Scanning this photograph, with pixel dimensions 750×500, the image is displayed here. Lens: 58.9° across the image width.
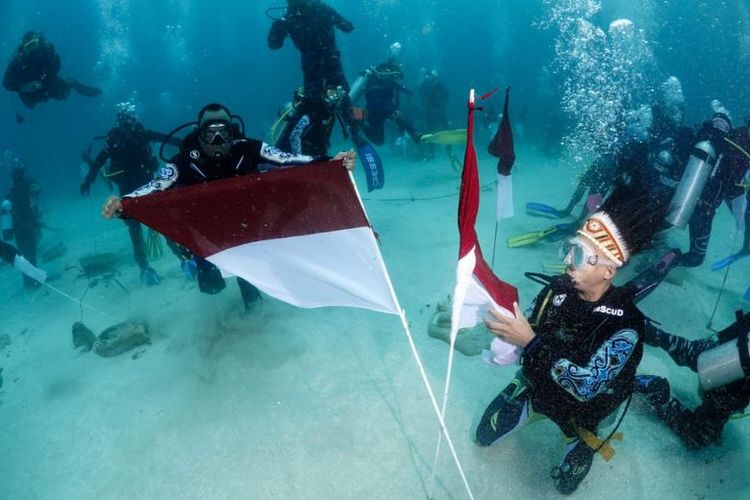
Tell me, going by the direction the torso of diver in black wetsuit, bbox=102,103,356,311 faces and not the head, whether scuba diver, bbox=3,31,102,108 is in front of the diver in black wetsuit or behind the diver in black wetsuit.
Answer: behind

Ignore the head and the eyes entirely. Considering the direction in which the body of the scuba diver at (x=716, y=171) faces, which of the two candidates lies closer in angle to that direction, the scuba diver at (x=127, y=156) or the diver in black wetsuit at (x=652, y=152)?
the diver in black wetsuit

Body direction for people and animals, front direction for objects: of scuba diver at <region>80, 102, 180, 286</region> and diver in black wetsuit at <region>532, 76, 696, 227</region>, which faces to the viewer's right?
the diver in black wetsuit

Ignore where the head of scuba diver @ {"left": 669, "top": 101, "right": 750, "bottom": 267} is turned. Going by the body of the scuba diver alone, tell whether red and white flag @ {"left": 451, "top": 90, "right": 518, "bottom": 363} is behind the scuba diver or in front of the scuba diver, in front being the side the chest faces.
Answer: behind

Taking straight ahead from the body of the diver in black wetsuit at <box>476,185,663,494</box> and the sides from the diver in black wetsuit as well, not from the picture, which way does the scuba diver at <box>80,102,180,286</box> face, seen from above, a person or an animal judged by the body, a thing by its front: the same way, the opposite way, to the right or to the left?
to the left

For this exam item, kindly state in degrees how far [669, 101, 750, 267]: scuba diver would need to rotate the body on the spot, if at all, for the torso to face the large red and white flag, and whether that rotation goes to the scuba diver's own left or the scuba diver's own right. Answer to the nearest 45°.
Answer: approximately 180°

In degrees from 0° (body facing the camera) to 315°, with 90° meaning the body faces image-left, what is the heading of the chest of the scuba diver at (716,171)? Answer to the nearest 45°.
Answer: approximately 225°

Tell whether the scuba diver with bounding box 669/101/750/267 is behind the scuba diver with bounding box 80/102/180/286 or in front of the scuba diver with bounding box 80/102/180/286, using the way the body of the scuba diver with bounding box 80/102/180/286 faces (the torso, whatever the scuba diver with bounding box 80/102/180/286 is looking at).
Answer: in front

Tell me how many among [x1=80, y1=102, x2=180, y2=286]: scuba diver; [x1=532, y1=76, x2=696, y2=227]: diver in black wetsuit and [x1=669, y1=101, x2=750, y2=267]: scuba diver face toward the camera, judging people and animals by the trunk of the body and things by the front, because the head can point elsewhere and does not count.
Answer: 1

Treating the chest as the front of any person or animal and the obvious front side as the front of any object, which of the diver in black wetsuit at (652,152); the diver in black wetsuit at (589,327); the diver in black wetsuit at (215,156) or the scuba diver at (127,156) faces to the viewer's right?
the diver in black wetsuit at (652,152)

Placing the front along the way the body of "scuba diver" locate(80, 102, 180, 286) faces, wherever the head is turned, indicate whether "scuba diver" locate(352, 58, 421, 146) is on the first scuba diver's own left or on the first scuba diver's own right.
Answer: on the first scuba diver's own left
